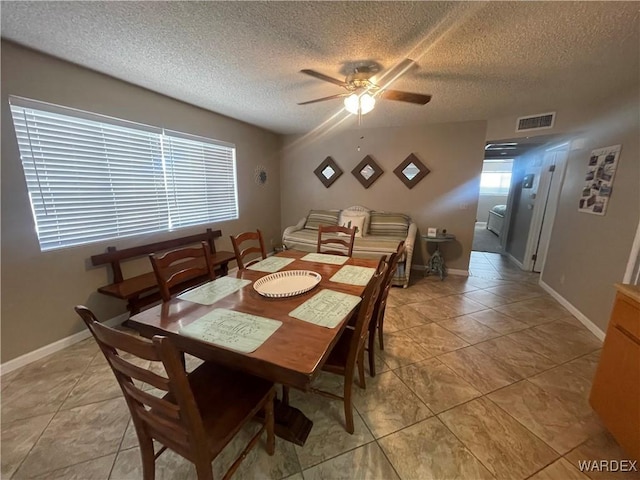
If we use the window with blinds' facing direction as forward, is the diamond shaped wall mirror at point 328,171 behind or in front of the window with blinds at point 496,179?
in front

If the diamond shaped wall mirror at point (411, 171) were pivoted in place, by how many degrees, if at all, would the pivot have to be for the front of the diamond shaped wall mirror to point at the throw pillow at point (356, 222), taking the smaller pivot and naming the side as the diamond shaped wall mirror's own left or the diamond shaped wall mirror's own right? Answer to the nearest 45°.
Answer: approximately 45° to the diamond shaped wall mirror's own right

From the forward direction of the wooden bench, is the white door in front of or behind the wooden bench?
in front

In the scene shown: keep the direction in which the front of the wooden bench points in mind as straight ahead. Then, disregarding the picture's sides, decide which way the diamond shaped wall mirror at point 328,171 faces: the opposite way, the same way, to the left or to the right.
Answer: to the right

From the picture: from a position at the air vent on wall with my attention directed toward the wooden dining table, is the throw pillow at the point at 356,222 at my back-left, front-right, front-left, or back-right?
front-right

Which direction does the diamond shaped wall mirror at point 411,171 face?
toward the camera

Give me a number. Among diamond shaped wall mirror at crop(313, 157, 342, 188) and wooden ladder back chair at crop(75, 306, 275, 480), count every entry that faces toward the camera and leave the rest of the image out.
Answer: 1

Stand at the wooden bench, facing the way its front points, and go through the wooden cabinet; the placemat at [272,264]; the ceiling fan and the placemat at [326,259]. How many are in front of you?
4

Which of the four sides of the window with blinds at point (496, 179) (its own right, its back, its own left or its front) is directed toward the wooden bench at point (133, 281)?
front

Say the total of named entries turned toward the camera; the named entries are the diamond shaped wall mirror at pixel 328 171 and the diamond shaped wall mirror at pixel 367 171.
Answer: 2

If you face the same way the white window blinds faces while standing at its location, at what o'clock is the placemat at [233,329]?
The placemat is roughly at 1 o'clock from the white window blinds.

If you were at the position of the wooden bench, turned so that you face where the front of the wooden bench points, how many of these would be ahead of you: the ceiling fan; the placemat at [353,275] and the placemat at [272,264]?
3

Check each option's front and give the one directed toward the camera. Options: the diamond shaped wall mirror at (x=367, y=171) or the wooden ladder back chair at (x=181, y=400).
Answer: the diamond shaped wall mirror

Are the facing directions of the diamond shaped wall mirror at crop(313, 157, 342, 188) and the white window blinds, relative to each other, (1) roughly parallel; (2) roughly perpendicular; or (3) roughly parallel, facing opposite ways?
roughly perpendicular

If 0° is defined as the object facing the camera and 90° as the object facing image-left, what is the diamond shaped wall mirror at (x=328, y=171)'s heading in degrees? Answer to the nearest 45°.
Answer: approximately 0°

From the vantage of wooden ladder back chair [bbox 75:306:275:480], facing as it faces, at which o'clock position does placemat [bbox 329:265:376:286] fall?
The placemat is roughly at 1 o'clock from the wooden ladder back chair.

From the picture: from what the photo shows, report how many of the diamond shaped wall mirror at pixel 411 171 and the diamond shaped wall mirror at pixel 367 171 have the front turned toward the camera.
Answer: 2
